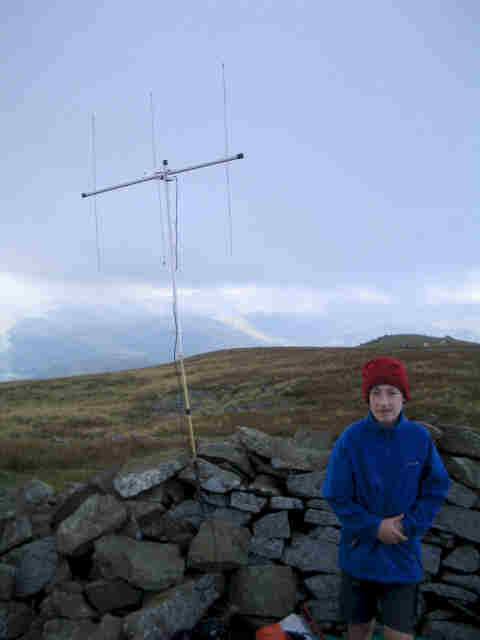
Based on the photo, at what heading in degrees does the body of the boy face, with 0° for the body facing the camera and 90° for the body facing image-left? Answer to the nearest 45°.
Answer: approximately 0°
